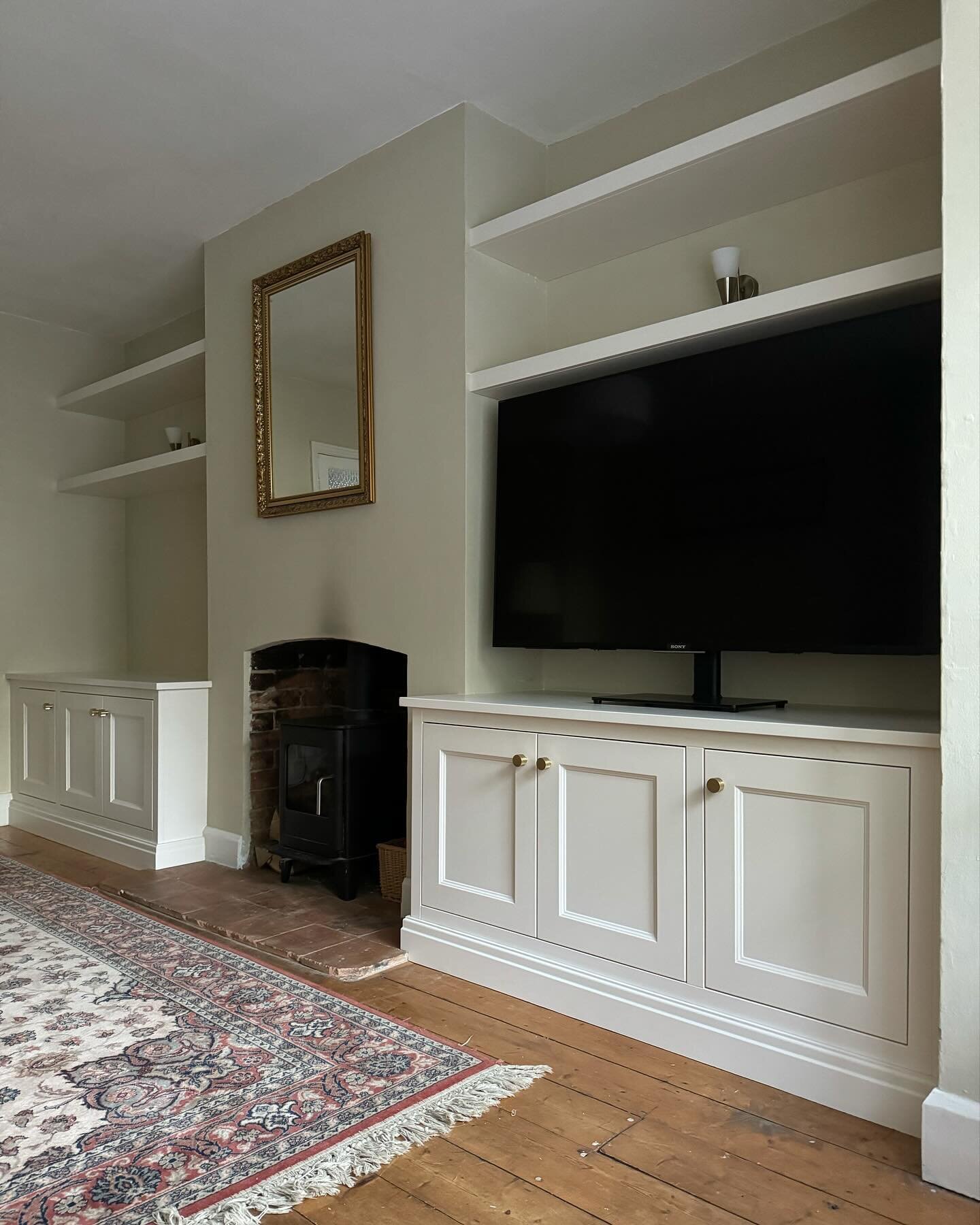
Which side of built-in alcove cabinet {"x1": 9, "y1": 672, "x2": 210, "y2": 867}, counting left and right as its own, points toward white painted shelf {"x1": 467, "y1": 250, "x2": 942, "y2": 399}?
left

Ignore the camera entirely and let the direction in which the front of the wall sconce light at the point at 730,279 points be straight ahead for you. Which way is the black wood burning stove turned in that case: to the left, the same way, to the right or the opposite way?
the same way

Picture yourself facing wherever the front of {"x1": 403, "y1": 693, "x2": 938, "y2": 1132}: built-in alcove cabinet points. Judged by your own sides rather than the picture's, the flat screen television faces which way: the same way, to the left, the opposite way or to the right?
the same way

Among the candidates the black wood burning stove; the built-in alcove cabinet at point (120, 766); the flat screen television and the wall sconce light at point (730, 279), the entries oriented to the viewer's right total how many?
0

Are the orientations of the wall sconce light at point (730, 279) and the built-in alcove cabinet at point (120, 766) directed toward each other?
no

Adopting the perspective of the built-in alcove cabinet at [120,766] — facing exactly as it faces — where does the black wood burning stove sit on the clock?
The black wood burning stove is roughly at 9 o'clock from the built-in alcove cabinet.

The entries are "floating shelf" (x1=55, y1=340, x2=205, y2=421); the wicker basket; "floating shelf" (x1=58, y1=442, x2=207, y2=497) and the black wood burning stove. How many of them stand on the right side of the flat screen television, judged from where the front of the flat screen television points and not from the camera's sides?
4

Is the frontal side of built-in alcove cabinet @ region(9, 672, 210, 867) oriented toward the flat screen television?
no

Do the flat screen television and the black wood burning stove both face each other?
no

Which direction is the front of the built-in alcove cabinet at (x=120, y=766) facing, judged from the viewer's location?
facing the viewer and to the left of the viewer

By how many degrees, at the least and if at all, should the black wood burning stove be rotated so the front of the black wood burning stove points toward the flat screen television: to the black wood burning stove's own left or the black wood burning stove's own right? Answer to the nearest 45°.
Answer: approximately 90° to the black wood burning stove's own left

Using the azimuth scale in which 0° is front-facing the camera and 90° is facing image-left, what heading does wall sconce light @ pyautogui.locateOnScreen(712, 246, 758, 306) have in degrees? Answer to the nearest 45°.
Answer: approximately 45°

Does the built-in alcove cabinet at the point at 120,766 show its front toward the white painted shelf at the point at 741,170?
no

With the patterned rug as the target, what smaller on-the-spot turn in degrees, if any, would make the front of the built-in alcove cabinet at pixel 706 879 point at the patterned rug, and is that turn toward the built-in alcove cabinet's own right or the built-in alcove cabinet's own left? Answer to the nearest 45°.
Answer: approximately 45° to the built-in alcove cabinet's own right

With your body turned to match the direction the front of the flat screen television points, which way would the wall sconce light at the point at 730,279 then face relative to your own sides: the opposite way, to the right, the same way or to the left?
the same way

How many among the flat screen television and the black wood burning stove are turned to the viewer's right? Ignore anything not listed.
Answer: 0

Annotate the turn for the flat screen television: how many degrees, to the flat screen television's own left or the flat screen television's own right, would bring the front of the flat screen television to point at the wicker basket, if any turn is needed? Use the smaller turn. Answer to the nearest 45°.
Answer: approximately 90° to the flat screen television's own right

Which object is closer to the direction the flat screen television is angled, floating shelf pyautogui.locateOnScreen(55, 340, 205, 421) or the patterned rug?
the patterned rug

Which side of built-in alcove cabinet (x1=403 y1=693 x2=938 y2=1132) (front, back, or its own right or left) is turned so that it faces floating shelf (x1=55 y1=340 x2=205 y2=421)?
right

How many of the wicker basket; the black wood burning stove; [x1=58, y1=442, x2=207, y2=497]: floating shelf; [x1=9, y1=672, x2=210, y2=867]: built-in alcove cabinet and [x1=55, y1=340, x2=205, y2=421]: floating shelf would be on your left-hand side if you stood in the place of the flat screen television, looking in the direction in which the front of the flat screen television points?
0

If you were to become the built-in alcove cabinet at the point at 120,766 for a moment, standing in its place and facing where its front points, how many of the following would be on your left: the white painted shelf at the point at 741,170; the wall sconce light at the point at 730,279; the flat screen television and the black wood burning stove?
4

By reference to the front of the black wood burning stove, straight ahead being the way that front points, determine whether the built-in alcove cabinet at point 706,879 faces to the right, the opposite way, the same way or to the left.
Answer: the same way
